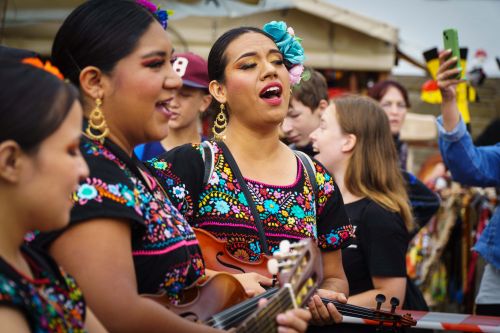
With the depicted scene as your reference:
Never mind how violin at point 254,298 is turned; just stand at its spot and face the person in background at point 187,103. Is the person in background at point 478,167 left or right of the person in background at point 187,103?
right

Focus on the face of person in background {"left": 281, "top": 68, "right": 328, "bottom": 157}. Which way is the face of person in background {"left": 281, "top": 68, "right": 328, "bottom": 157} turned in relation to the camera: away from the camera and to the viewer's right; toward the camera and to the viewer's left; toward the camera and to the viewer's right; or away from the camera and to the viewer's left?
toward the camera and to the viewer's left

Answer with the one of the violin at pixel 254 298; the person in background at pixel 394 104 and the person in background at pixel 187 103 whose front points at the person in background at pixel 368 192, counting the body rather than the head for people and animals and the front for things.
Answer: the person in background at pixel 394 104

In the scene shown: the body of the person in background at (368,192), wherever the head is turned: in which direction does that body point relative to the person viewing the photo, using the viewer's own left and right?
facing to the left of the viewer

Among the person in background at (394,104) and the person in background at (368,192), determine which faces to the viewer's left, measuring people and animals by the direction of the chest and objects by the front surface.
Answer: the person in background at (368,192)

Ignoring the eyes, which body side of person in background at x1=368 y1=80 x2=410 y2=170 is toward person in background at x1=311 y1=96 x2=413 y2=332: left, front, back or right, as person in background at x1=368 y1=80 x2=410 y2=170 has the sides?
front

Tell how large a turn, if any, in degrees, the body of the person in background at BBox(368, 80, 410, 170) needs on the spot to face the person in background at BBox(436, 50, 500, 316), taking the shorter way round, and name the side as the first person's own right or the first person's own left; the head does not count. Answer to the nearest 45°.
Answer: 0° — they already face them

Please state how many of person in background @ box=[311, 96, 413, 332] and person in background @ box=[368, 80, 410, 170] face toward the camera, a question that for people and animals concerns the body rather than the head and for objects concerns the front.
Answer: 1

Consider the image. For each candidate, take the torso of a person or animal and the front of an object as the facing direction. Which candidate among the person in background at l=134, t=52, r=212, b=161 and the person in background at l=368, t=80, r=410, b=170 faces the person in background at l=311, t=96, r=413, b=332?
the person in background at l=368, t=80, r=410, b=170

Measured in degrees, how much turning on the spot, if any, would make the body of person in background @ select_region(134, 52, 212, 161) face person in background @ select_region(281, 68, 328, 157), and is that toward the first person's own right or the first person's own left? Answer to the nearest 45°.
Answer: approximately 135° to the first person's own left

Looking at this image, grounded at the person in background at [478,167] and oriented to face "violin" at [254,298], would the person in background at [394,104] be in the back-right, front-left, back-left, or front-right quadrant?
back-right

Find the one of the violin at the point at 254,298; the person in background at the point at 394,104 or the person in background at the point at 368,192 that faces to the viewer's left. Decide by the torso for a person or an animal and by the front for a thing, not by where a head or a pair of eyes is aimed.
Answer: the person in background at the point at 368,192

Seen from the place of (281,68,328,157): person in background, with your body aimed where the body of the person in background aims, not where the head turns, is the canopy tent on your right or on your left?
on your right

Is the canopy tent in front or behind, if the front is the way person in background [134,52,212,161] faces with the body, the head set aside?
behind
